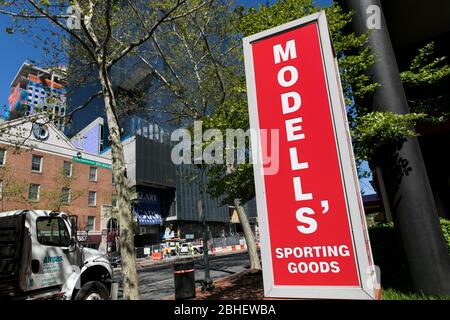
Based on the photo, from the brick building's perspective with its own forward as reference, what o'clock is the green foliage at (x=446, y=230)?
The green foliage is roughly at 1 o'clock from the brick building.

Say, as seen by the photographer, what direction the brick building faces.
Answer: facing the viewer and to the right of the viewer

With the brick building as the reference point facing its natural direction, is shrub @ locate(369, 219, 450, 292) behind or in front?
in front

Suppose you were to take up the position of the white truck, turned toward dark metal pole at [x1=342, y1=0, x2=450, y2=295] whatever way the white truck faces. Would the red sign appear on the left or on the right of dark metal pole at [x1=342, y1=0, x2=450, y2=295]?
right

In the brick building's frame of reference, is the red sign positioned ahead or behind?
ahead

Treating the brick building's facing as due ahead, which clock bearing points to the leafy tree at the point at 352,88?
The leafy tree is roughly at 1 o'clock from the brick building.

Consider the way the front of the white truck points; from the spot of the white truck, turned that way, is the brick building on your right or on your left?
on your left
